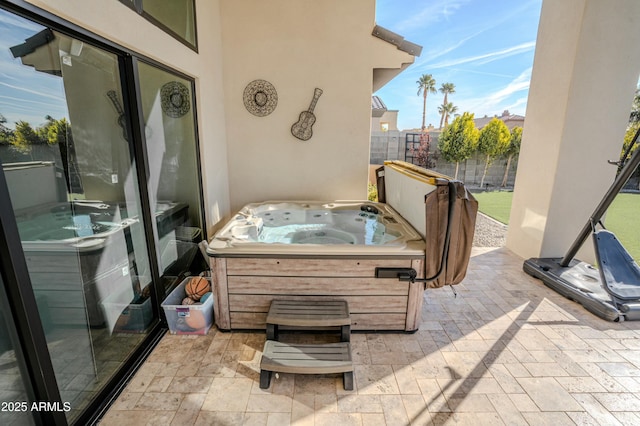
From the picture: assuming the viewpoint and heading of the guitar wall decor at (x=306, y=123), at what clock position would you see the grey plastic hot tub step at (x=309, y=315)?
The grey plastic hot tub step is roughly at 12 o'clock from the guitar wall decor.

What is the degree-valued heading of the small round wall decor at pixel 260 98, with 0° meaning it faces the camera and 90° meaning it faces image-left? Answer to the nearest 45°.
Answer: approximately 0°

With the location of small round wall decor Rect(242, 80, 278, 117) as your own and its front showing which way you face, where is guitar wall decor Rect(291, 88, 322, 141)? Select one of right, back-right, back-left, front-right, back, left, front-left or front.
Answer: left

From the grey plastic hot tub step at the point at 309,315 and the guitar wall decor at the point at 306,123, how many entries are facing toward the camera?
2

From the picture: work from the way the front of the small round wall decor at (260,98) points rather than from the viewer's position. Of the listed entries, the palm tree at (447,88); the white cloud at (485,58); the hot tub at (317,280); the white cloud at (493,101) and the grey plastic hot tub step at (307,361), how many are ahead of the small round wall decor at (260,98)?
2

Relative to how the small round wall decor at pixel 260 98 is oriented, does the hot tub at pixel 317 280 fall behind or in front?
in front

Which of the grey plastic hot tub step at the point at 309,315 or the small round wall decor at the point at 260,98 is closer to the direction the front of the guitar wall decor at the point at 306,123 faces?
the grey plastic hot tub step

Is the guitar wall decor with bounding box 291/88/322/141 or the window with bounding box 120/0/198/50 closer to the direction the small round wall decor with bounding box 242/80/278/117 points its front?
the window

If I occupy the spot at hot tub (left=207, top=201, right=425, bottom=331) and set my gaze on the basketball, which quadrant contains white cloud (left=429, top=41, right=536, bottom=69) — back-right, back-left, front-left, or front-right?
back-right

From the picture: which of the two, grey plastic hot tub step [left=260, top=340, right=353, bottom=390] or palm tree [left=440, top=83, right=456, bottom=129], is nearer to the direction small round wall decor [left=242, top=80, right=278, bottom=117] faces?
the grey plastic hot tub step

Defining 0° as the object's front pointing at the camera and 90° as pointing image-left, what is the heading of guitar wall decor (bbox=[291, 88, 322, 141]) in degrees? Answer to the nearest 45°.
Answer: approximately 0°
